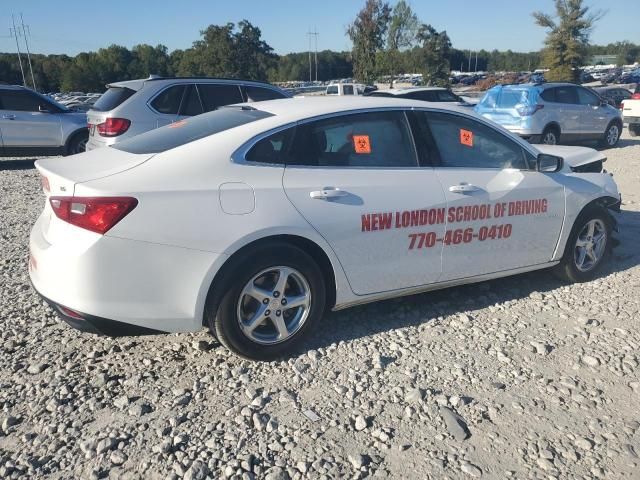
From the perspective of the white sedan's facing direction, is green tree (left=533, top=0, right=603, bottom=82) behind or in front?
in front

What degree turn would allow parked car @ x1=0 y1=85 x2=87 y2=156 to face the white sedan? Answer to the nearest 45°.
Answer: approximately 90° to its right

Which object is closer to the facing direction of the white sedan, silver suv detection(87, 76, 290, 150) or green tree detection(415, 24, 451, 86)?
the green tree

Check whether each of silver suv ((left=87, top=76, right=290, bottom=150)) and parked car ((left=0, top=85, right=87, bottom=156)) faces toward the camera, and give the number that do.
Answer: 0

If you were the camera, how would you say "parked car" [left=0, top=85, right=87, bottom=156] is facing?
facing to the right of the viewer

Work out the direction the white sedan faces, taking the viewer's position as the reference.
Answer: facing away from the viewer and to the right of the viewer

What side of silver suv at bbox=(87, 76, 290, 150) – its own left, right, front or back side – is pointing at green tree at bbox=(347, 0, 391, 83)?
front

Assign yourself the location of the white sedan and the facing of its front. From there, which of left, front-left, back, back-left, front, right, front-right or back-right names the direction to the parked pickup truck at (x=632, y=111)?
front

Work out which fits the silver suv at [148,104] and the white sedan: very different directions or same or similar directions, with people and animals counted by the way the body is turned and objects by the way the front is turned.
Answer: same or similar directions

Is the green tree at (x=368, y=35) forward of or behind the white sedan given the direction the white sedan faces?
forward
